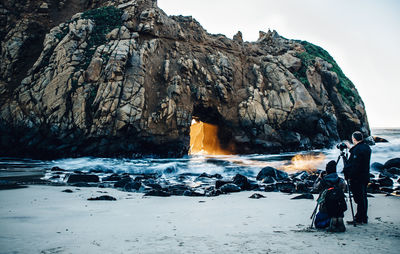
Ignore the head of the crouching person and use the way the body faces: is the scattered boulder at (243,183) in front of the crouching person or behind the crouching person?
in front

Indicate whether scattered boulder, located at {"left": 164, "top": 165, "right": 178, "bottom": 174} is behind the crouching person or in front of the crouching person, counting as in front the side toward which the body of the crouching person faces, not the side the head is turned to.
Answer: in front

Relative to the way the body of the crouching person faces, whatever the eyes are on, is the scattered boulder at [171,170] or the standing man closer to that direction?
the scattered boulder

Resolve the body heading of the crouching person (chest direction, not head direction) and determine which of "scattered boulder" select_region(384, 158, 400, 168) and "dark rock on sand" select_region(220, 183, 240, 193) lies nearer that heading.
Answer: the dark rock on sand

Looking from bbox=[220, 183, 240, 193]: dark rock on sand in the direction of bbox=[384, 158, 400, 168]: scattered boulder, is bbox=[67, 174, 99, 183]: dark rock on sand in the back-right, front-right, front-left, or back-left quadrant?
back-left

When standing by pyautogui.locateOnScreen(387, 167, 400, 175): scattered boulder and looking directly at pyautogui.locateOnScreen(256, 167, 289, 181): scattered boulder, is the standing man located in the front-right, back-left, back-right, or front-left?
front-left

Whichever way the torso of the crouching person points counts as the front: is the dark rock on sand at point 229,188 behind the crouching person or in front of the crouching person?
in front

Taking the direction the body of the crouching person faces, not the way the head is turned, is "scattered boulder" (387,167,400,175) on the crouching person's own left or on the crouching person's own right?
on the crouching person's own right

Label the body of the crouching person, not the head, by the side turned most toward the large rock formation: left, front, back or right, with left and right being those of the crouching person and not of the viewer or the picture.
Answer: front

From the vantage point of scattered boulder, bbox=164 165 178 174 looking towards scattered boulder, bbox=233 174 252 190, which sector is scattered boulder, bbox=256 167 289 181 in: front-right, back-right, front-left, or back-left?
front-left

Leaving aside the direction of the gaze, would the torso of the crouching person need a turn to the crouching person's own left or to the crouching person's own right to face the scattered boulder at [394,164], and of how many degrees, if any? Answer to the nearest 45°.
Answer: approximately 45° to the crouching person's own right

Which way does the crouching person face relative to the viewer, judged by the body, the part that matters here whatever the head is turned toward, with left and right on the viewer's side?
facing away from the viewer and to the left of the viewer
